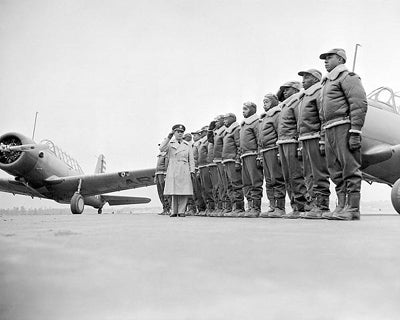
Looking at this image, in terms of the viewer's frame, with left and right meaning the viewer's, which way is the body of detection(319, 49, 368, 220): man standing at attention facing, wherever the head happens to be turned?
facing the viewer and to the left of the viewer

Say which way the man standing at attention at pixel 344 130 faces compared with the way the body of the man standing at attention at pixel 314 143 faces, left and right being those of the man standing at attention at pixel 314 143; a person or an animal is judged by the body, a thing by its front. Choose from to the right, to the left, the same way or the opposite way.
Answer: the same way

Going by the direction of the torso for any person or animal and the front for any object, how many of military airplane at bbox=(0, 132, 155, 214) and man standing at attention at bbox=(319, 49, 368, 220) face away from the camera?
0

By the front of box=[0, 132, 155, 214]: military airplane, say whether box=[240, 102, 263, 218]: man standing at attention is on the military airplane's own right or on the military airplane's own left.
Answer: on the military airplane's own left

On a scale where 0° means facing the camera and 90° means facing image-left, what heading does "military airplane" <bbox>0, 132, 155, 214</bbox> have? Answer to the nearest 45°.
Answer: approximately 45°

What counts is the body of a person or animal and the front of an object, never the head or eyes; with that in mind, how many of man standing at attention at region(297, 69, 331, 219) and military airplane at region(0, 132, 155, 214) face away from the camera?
0

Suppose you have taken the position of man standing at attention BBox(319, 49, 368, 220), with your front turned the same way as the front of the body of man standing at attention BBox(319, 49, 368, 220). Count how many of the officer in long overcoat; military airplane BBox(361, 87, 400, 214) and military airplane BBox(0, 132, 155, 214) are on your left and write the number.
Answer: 0

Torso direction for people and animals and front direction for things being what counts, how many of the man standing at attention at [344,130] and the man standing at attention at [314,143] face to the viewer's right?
0

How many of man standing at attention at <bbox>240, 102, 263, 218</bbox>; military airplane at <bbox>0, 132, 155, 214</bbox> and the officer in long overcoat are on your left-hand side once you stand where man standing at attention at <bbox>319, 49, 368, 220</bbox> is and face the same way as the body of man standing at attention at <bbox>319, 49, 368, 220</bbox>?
0

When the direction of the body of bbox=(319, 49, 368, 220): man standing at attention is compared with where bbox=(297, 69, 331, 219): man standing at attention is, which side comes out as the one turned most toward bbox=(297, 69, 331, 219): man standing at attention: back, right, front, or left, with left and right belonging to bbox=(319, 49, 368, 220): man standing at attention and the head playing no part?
right

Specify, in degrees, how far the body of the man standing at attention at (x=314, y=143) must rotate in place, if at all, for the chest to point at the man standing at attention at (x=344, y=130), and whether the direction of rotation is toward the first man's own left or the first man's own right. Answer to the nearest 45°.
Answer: approximately 90° to the first man's own left

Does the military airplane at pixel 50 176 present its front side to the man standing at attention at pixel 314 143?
no

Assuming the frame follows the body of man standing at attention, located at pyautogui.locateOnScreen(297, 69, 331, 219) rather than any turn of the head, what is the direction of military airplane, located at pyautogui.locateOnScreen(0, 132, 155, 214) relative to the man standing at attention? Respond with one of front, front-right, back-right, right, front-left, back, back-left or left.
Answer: right

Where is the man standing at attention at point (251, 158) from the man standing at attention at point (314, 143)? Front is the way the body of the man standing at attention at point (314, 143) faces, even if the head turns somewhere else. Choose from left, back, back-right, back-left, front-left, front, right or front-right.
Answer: right

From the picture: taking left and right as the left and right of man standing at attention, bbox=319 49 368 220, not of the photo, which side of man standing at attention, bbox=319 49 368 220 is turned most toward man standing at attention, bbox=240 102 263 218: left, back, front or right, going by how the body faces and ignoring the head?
right

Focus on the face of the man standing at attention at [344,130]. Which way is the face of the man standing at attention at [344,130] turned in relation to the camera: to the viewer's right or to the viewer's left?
to the viewer's left

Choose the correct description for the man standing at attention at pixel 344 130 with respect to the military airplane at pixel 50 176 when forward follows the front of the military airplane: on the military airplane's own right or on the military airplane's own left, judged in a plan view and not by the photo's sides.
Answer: on the military airplane's own left
